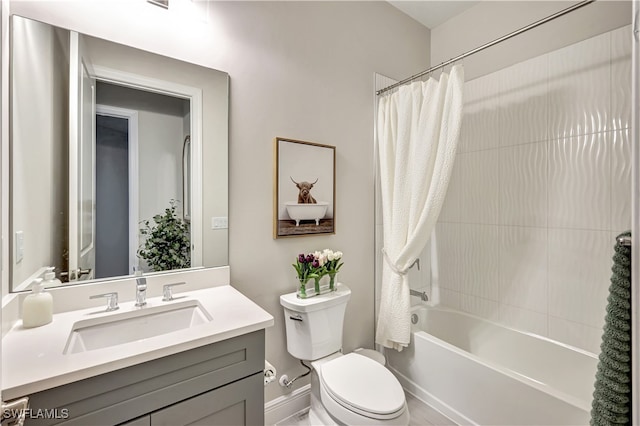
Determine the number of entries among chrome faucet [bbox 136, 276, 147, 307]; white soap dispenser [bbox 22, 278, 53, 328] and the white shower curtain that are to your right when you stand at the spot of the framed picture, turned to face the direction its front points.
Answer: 2

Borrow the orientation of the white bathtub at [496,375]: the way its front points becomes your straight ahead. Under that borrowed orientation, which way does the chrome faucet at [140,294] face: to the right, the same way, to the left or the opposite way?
to the left

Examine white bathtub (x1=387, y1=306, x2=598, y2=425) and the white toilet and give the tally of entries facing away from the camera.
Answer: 0

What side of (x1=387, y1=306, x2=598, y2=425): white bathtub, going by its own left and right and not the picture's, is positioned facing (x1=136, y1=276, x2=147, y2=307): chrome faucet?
front

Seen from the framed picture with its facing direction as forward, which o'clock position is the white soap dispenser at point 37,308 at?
The white soap dispenser is roughly at 3 o'clock from the framed picture.

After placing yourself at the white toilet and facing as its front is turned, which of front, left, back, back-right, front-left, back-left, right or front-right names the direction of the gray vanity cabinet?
right

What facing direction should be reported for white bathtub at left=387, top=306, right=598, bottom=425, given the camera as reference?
facing the viewer and to the left of the viewer

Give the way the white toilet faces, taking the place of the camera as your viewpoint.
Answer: facing the viewer and to the right of the viewer

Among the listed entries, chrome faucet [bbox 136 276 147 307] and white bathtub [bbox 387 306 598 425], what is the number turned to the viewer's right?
0

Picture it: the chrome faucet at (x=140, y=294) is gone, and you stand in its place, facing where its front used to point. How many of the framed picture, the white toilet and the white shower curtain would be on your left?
3

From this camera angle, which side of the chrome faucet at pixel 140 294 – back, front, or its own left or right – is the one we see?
front

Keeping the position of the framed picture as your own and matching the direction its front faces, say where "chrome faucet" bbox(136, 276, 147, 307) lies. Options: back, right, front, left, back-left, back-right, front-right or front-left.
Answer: right
